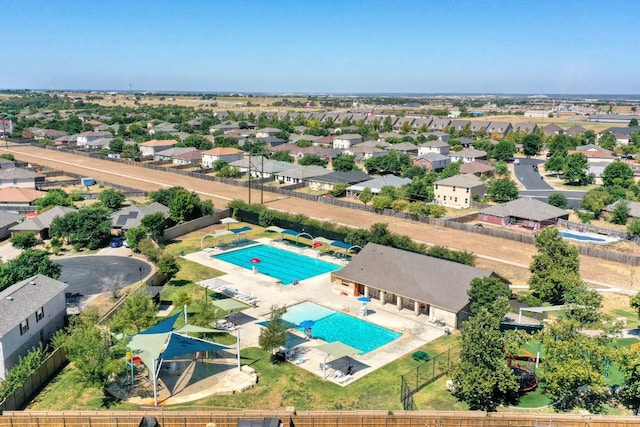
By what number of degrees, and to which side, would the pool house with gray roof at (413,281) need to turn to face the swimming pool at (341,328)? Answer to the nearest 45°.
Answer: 0° — it already faces it

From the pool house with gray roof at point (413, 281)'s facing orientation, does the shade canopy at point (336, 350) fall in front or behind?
in front

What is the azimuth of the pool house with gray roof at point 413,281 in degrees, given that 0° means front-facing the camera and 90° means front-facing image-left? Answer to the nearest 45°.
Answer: approximately 45°

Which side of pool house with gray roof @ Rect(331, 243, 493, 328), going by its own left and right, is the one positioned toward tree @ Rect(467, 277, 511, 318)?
left

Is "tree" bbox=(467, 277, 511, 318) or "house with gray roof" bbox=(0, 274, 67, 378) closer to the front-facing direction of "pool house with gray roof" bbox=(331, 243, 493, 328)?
the house with gray roof

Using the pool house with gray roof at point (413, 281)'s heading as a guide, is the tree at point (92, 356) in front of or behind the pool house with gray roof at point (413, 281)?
in front

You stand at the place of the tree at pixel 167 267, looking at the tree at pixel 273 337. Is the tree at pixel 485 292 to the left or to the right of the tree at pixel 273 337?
left

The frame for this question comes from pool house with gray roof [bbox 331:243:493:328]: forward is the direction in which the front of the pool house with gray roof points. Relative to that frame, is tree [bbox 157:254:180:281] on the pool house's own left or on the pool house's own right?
on the pool house's own right

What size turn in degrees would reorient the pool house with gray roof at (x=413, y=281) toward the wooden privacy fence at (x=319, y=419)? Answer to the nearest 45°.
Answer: approximately 45° to its left

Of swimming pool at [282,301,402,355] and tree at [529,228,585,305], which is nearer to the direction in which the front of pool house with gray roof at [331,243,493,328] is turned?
the swimming pool

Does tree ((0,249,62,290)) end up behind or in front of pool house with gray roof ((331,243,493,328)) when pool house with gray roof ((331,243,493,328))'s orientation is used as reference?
in front
